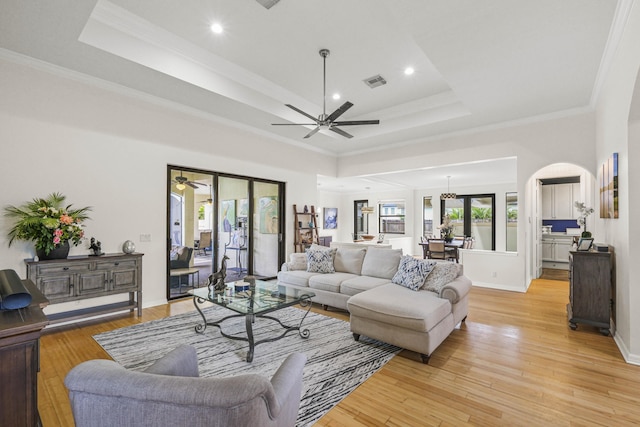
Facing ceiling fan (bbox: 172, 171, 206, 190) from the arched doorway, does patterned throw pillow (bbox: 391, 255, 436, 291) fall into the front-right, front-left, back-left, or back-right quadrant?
front-left

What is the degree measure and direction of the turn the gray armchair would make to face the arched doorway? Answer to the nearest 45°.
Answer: approximately 45° to its right

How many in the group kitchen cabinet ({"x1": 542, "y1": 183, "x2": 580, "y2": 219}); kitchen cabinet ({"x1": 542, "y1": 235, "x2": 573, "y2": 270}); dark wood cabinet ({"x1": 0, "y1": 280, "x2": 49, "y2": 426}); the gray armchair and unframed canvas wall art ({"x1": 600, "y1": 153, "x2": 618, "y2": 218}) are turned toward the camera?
2

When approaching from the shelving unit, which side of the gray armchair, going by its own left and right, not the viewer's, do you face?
front

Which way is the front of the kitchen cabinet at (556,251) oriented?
toward the camera

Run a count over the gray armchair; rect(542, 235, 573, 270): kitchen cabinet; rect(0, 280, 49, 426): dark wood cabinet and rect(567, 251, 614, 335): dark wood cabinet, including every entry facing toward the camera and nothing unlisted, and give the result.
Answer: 1

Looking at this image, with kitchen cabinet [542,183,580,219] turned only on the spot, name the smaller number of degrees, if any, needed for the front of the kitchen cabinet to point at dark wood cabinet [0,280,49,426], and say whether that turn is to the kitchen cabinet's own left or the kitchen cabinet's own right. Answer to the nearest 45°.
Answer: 0° — it already faces it

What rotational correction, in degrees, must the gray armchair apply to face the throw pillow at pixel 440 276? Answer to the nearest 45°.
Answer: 0° — it already faces it

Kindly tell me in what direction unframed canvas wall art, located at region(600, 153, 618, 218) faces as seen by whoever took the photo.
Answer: facing to the left of the viewer

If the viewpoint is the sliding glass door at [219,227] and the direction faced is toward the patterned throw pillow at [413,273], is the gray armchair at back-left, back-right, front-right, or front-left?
front-right

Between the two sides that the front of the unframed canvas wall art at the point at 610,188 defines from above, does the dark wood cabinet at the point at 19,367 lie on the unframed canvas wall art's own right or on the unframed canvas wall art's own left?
on the unframed canvas wall art's own left

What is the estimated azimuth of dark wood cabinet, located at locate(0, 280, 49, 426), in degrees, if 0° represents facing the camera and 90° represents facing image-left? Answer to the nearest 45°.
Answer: approximately 225°

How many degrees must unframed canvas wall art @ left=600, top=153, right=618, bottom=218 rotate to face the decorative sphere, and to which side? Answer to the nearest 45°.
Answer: approximately 45° to its left

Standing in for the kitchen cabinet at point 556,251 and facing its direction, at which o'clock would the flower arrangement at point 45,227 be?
The flower arrangement is roughly at 1 o'clock from the kitchen cabinet.

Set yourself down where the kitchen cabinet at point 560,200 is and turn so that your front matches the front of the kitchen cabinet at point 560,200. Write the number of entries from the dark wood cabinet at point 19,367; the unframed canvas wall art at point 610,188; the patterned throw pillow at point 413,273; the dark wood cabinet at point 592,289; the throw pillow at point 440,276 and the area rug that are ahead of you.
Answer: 6

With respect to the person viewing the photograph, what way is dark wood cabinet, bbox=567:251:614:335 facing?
facing to the left of the viewer

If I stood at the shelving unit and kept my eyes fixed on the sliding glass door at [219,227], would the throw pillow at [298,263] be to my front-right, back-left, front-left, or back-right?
front-left

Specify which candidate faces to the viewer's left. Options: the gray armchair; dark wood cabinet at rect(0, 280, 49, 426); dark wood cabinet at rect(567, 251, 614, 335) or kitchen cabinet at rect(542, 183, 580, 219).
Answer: dark wood cabinet at rect(567, 251, 614, 335)
